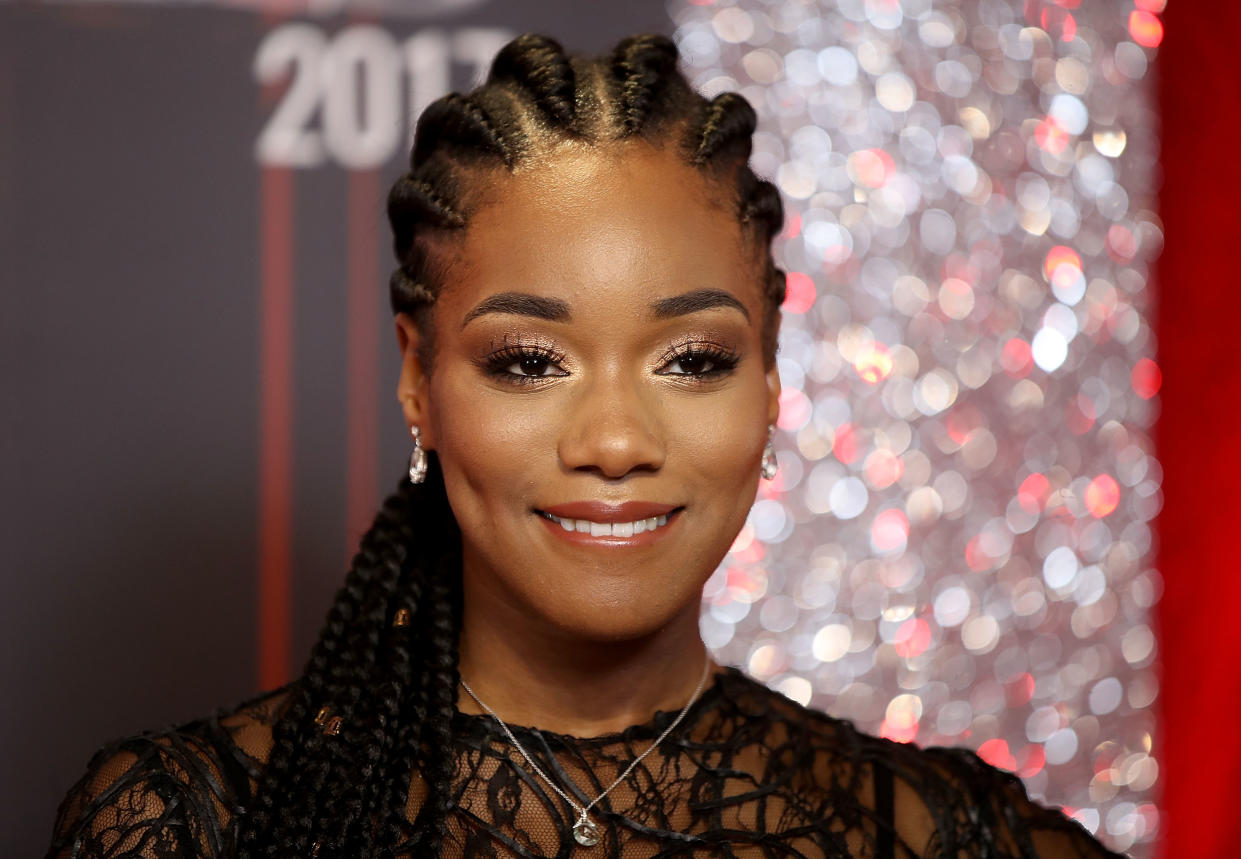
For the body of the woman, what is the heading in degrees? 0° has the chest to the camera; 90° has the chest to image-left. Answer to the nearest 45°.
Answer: approximately 0°
